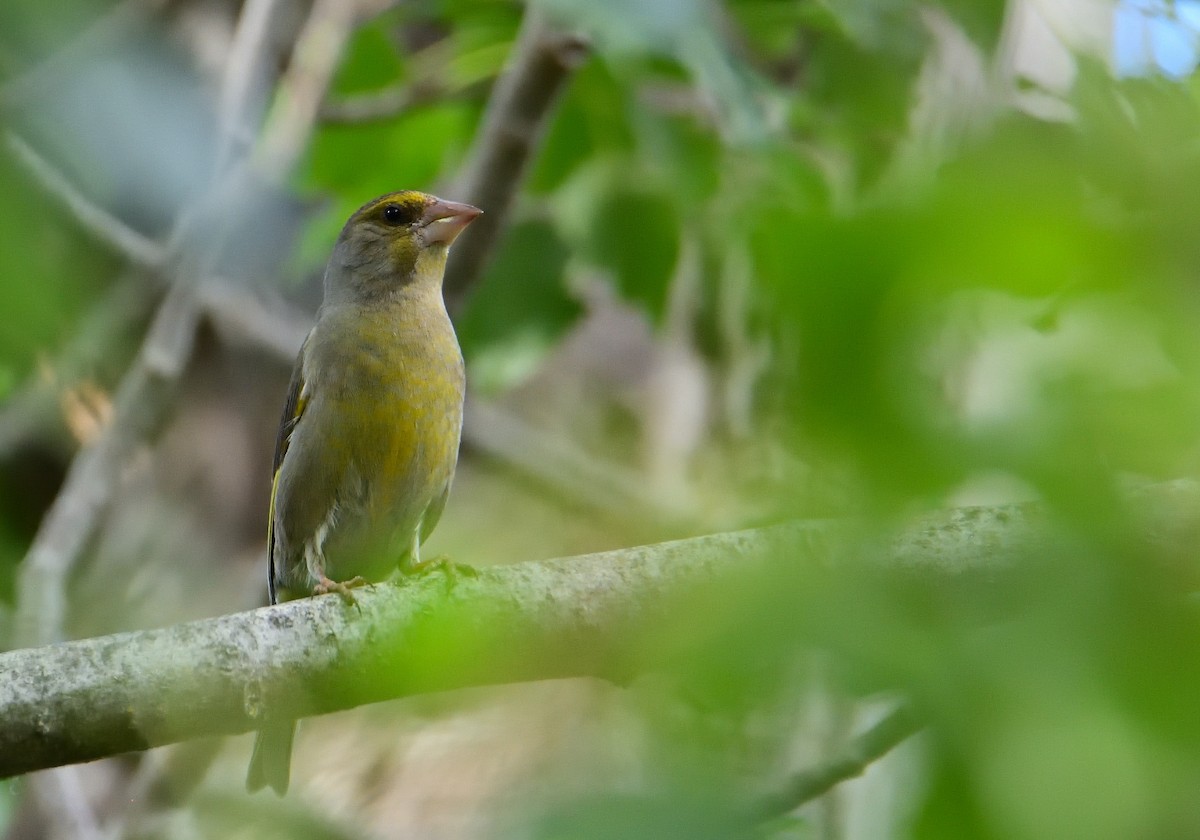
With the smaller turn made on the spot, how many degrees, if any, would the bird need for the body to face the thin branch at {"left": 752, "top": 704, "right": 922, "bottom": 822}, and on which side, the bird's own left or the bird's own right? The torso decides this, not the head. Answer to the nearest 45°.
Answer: approximately 45° to the bird's own left

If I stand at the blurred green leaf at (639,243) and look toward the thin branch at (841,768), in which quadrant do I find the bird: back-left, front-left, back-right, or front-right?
front-right

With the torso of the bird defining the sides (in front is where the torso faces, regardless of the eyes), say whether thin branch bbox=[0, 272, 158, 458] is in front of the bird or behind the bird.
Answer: behind

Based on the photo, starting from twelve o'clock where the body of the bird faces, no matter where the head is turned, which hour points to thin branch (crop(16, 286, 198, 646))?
The thin branch is roughly at 5 o'clock from the bird.

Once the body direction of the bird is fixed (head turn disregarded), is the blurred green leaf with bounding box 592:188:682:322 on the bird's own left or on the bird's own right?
on the bird's own left

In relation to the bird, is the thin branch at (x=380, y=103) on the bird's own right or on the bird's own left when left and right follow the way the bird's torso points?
on the bird's own left

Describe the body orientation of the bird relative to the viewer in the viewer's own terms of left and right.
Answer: facing the viewer and to the right of the viewer

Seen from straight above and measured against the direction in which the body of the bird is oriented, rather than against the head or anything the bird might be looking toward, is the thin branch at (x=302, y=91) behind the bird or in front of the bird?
behind
